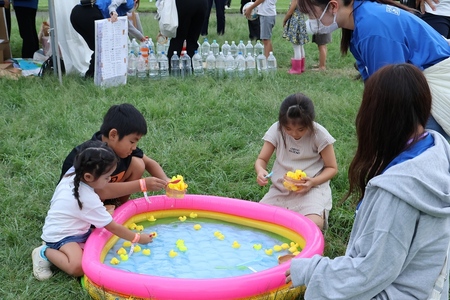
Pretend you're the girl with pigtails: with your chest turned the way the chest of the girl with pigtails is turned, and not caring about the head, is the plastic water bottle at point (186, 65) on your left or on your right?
on your left

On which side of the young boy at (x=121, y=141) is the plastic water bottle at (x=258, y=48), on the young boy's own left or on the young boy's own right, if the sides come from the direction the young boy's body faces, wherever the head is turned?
on the young boy's own left

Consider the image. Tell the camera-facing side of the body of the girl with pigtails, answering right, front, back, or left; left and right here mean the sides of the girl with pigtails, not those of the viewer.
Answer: right

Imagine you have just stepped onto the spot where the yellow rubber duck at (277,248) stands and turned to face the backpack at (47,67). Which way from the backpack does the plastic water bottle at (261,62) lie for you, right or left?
right

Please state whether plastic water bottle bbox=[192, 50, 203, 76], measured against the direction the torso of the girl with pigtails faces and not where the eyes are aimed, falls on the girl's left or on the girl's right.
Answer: on the girl's left

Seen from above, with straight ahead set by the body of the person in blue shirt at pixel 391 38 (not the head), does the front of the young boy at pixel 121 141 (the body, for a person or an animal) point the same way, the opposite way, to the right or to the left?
the opposite way

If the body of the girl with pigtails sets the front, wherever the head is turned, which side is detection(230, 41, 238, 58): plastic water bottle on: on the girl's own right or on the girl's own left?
on the girl's own left

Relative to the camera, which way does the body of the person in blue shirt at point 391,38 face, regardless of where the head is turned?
to the viewer's left
